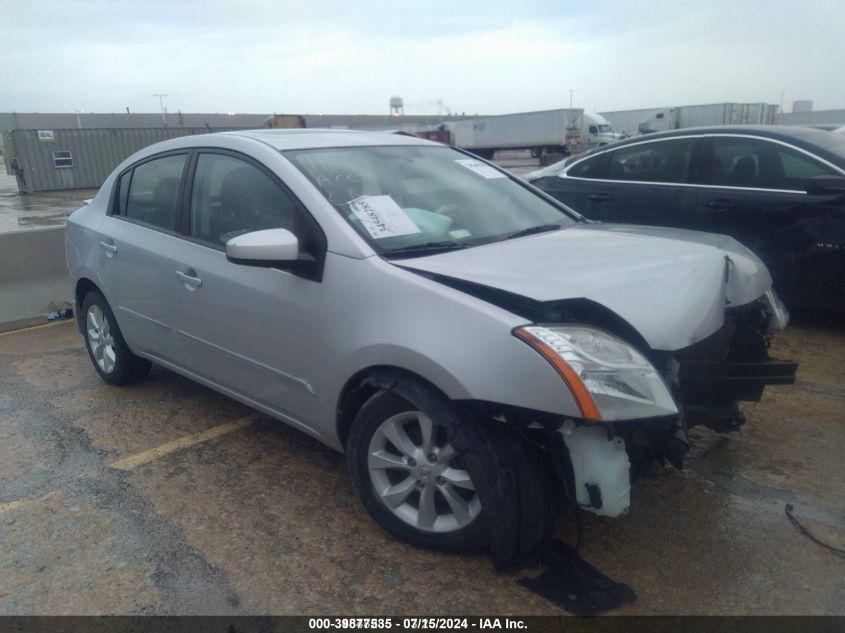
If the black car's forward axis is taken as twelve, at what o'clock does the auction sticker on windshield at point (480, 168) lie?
The auction sticker on windshield is roughly at 3 o'clock from the black car.

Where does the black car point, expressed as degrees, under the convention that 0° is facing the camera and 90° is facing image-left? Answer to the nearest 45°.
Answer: approximately 315°

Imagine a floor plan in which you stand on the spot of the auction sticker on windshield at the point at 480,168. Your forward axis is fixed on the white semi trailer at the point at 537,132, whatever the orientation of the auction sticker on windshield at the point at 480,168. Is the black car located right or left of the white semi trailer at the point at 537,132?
right

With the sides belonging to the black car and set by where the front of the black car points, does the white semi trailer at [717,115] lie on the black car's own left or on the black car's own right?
on the black car's own left

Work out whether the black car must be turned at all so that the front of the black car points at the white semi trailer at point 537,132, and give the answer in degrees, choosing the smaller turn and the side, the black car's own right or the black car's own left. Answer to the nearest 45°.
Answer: approximately 135° to the black car's own left

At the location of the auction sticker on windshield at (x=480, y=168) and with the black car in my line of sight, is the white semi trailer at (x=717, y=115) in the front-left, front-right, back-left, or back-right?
front-left
